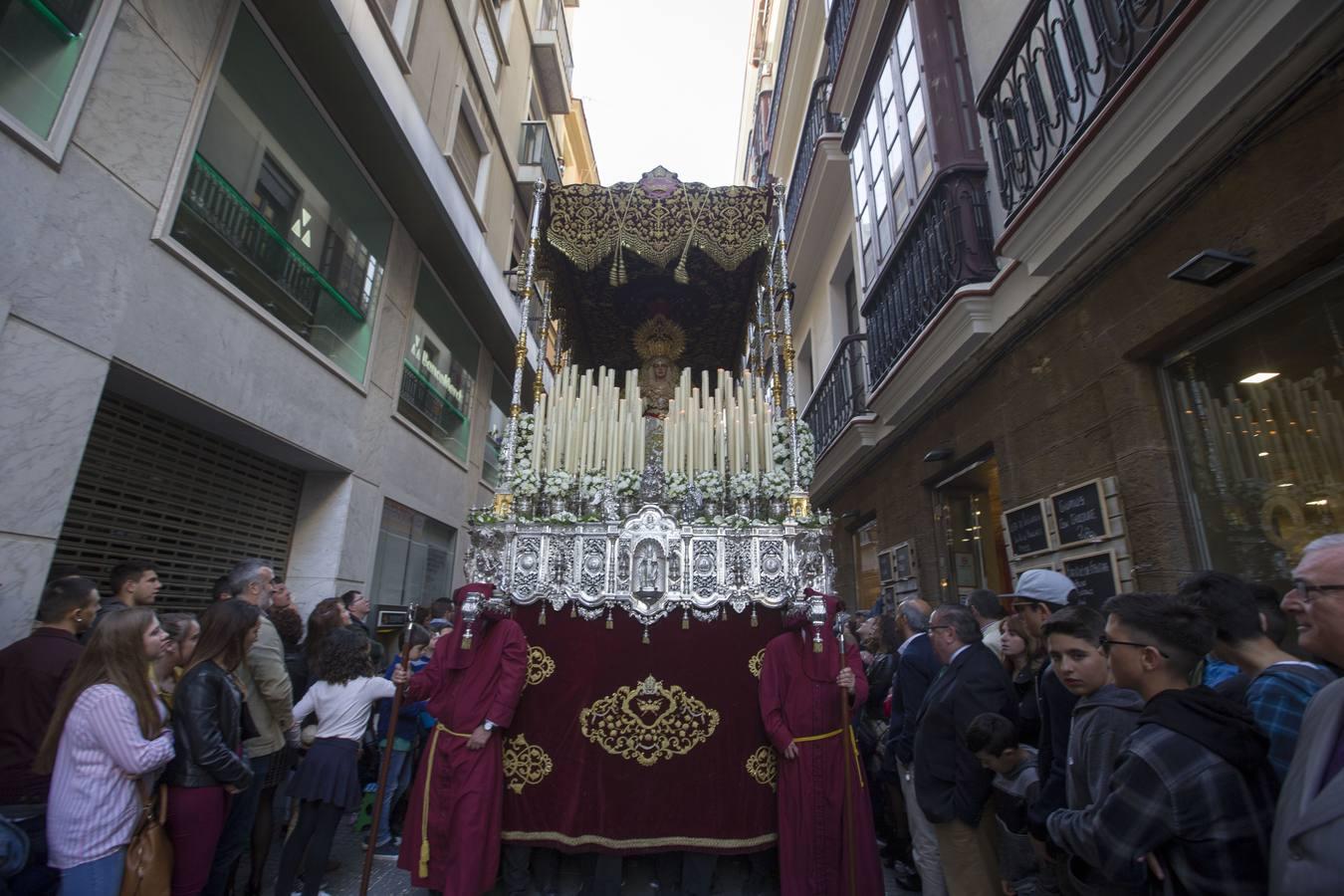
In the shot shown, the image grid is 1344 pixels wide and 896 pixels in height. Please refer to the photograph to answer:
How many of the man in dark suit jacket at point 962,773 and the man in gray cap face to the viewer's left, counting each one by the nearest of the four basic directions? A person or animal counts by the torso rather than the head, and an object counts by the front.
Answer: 2

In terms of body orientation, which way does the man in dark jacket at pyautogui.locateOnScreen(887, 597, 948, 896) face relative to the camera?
to the viewer's left

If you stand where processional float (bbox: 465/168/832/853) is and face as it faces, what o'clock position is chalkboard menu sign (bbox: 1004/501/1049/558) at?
The chalkboard menu sign is roughly at 9 o'clock from the processional float.

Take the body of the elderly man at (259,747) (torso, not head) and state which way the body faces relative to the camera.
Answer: to the viewer's right

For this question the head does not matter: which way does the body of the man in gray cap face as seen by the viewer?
to the viewer's left

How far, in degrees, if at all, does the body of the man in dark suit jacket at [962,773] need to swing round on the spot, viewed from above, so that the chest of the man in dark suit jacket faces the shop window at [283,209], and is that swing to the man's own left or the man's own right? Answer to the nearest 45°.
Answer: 0° — they already face it

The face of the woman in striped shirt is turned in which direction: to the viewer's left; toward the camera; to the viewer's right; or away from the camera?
to the viewer's right

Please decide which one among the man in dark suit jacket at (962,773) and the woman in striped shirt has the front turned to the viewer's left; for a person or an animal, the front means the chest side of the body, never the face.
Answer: the man in dark suit jacket

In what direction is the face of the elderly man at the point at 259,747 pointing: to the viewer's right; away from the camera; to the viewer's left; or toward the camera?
to the viewer's right

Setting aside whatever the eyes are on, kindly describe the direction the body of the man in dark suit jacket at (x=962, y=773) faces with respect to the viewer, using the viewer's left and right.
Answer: facing to the left of the viewer

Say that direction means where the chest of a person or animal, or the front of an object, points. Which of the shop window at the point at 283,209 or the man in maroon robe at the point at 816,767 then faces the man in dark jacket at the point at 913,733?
the shop window

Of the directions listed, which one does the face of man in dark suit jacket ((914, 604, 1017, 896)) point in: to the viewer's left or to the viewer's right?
to the viewer's left

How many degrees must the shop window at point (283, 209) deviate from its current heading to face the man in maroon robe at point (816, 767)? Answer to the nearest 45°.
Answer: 0° — it already faces them

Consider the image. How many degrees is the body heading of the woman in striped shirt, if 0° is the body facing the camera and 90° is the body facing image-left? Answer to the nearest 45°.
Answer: approximately 270°
